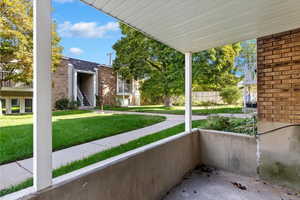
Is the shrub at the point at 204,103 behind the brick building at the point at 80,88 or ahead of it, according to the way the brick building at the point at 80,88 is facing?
ahead

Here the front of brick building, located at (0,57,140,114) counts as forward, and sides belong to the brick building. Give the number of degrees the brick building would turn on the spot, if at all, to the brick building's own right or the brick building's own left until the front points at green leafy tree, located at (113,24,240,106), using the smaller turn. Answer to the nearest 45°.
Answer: approximately 90° to the brick building's own left

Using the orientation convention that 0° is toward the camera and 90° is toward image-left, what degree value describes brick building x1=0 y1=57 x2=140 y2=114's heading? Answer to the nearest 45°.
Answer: approximately 315°

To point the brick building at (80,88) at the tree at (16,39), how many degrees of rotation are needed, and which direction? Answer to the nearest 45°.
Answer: approximately 90° to its right

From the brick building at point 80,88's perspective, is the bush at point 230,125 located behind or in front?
in front
